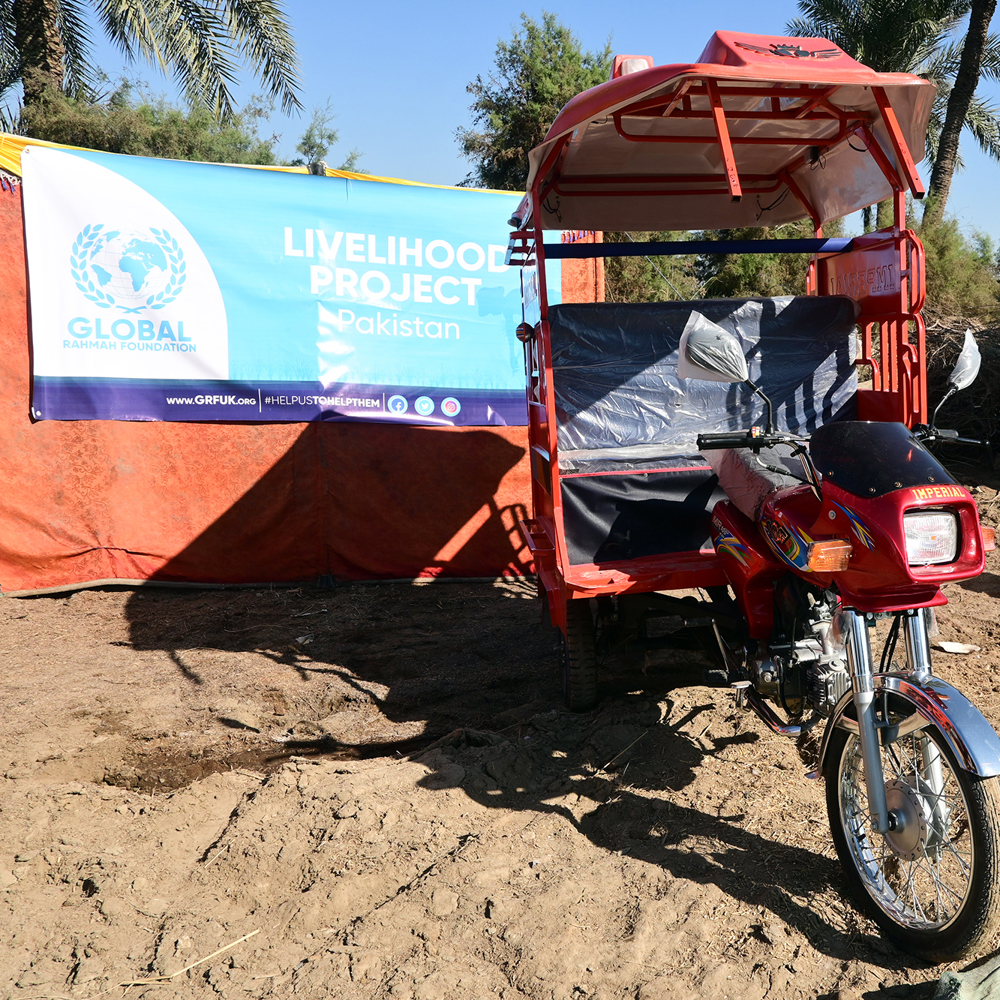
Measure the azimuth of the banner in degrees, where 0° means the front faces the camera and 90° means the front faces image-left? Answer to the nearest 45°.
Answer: approximately 0°

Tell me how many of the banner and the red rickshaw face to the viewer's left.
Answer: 0

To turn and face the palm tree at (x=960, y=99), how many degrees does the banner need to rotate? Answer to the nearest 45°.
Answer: approximately 135° to its left

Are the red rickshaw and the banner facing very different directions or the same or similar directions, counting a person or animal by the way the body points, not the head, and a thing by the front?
same or similar directions

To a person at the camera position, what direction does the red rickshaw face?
facing the viewer and to the right of the viewer

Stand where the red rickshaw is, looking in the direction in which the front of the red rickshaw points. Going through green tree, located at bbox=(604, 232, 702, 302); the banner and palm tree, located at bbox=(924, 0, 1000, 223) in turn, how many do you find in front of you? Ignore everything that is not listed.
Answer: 0

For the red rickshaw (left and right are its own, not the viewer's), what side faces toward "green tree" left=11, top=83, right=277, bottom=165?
back

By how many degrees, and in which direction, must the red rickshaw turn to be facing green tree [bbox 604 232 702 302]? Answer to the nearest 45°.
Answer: approximately 135° to its left

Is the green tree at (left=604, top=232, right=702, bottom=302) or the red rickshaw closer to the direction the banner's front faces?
the red rickshaw

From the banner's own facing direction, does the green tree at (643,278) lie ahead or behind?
behind

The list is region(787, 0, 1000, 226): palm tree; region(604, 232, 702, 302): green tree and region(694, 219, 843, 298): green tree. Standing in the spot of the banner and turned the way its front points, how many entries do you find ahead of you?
0

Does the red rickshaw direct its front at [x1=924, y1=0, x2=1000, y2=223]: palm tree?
no

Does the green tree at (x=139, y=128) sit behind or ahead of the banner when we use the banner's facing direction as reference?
behind

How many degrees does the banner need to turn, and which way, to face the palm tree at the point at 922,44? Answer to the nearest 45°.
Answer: approximately 135° to its left
